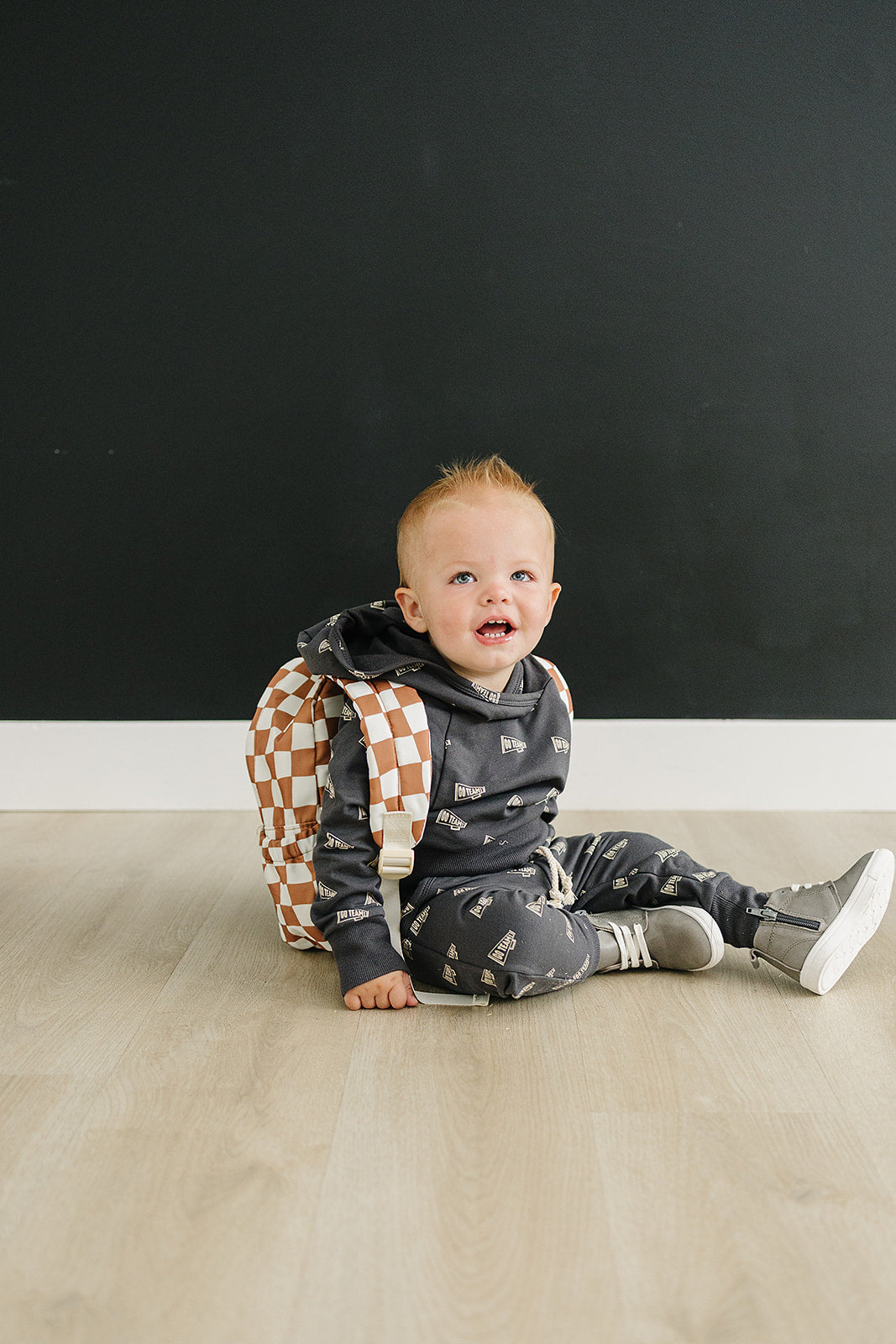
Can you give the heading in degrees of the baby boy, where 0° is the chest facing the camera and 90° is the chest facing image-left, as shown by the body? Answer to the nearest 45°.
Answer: approximately 315°
